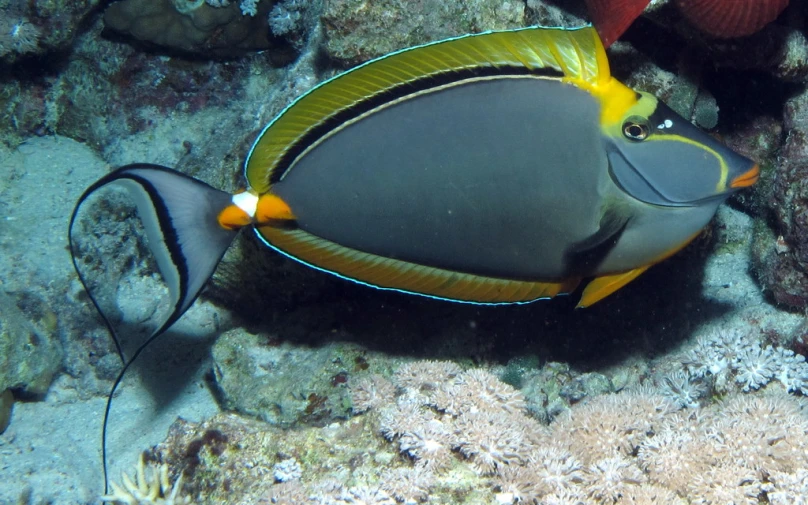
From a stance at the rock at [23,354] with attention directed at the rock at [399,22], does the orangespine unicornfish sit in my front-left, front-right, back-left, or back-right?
front-right

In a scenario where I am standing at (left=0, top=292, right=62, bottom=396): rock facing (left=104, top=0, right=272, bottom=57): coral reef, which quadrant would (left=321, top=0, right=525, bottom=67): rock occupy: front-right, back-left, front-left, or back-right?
front-right

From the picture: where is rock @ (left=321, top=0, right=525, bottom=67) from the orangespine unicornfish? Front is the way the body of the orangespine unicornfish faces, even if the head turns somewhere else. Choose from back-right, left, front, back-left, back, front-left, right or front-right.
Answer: left

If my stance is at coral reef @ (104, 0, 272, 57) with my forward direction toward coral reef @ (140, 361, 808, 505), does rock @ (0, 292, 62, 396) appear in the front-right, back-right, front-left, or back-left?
front-right

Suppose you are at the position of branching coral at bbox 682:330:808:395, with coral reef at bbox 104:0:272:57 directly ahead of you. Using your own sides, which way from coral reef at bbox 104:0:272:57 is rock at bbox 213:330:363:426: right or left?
left

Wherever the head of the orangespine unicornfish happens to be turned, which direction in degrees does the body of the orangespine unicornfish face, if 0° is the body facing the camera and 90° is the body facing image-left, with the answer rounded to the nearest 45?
approximately 270°

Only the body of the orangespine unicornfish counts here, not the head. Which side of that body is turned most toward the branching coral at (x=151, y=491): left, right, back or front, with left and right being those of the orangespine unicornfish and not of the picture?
back
